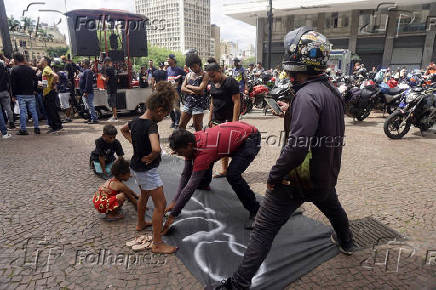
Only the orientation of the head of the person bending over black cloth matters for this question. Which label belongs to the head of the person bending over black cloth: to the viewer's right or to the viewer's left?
to the viewer's left

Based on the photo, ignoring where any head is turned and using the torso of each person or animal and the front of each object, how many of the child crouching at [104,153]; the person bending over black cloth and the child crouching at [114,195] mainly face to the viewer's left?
1

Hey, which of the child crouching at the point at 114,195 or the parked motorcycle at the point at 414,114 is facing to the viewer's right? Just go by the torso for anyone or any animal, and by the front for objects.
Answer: the child crouching

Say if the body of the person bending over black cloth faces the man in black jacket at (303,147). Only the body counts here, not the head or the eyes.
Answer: no

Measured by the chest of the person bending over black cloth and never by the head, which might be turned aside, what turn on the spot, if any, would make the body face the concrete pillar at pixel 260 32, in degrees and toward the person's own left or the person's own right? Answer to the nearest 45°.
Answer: approximately 90° to the person's own right

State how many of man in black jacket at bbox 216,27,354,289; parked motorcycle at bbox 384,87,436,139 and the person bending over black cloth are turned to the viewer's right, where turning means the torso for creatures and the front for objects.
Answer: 0

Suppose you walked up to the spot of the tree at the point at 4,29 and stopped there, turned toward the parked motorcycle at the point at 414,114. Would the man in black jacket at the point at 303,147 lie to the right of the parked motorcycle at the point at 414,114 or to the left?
right

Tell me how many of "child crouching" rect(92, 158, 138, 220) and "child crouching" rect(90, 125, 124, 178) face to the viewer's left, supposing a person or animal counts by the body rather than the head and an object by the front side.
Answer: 0

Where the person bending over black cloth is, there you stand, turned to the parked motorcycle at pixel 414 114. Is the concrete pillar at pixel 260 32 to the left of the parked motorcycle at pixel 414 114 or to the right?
left

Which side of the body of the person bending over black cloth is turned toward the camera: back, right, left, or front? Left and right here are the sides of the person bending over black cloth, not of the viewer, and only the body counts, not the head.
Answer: left

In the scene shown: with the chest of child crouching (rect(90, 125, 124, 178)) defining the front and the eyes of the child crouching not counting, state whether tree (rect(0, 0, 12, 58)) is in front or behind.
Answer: behind

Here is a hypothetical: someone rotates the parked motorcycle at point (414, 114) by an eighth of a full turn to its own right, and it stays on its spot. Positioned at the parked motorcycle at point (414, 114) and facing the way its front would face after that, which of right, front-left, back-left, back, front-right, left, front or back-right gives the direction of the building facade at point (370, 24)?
right

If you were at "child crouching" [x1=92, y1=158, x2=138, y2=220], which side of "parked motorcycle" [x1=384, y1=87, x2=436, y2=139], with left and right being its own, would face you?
front

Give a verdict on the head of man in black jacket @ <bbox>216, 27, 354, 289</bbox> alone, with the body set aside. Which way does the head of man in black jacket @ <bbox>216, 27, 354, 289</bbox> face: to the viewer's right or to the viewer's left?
to the viewer's left

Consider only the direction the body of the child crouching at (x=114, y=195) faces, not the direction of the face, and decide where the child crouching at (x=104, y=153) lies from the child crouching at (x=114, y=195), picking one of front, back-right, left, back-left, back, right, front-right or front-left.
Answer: left

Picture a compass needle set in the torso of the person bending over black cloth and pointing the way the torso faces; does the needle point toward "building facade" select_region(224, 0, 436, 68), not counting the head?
no

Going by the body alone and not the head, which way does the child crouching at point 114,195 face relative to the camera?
to the viewer's right

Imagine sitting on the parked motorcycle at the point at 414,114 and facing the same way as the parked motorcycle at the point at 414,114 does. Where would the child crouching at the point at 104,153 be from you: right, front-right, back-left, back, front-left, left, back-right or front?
front
